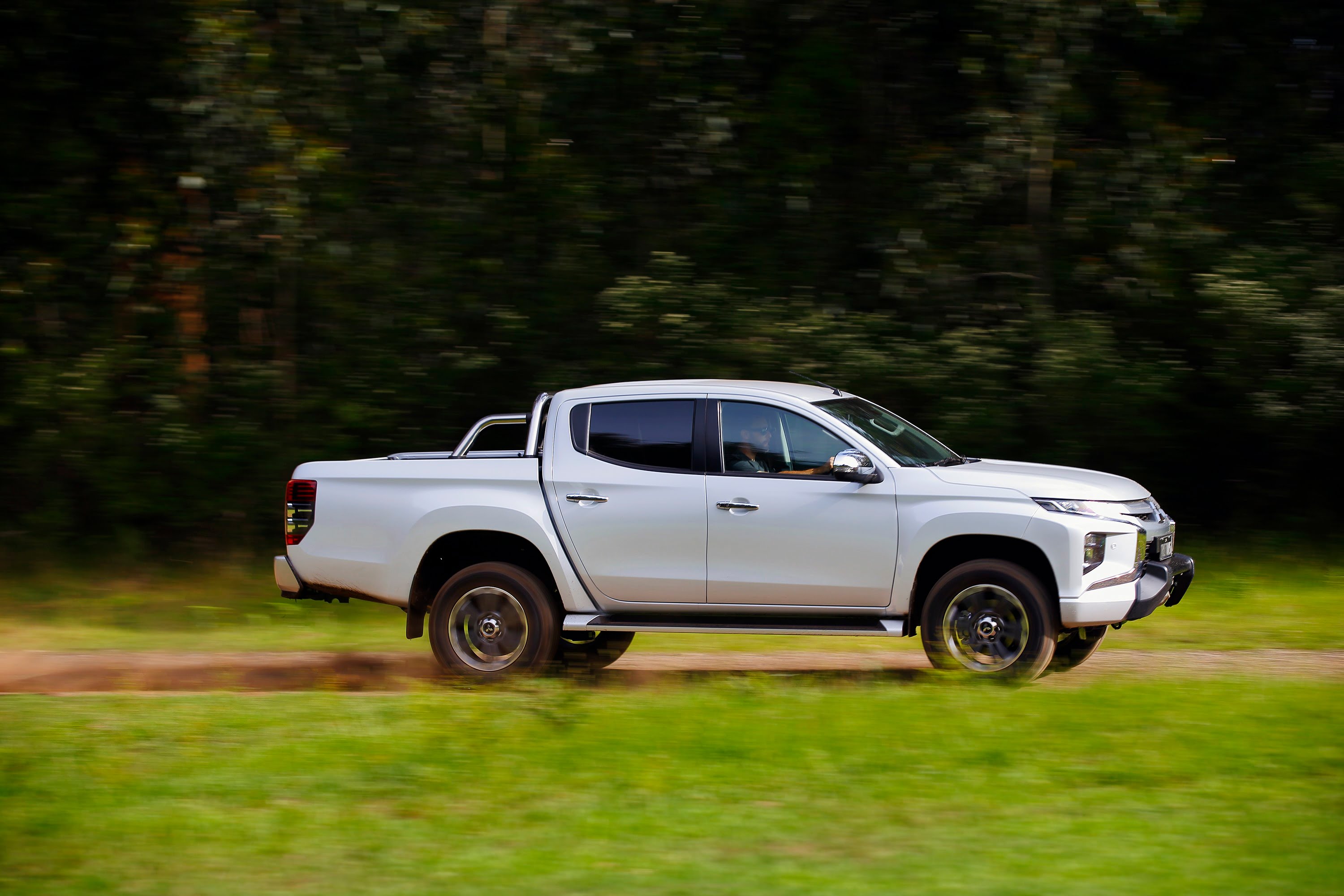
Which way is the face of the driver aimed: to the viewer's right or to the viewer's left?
to the viewer's right

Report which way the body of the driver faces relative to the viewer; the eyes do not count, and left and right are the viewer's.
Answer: facing to the right of the viewer

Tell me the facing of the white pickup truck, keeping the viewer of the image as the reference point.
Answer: facing to the right of the viewer
